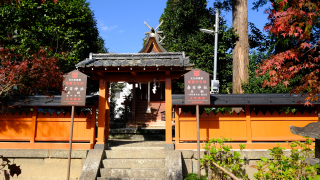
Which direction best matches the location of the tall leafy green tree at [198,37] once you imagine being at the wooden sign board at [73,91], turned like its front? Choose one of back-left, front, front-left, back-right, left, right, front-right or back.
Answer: back-left

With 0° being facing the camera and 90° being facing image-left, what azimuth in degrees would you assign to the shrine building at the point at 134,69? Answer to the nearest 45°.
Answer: approximately 0°

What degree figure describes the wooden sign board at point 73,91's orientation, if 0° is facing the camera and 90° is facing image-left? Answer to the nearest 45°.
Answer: approximately 0°

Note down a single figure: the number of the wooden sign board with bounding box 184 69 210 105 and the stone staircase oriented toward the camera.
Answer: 2

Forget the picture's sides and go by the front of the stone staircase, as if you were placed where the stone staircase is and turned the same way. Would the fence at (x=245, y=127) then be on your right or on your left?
on your left

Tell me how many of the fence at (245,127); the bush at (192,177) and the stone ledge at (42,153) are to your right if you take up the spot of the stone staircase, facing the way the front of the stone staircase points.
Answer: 1

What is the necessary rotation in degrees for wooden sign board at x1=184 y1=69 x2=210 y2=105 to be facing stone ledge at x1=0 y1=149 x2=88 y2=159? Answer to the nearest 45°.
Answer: approximately 90° to its right

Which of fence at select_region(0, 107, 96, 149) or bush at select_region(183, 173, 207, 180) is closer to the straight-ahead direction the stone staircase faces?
the bush
